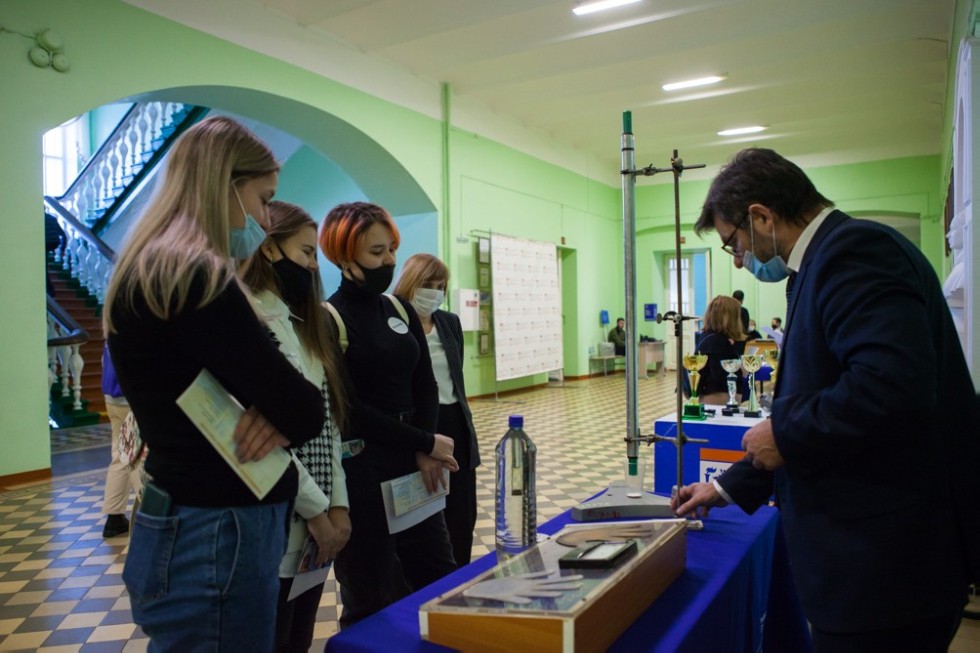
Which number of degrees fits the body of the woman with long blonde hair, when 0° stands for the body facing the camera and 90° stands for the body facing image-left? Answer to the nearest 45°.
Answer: approximately 270°

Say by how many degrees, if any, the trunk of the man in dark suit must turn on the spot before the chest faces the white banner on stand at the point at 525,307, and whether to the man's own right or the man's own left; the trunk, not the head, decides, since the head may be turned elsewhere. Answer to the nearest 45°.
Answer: approximately 45° to the man's own right

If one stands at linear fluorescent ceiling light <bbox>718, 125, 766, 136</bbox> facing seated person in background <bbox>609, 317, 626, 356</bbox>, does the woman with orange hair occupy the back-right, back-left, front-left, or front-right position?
back-left

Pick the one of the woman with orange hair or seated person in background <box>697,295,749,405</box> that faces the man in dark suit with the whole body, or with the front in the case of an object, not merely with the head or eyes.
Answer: the woman with orange hair

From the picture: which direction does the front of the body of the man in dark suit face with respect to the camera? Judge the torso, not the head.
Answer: to the viewer's left

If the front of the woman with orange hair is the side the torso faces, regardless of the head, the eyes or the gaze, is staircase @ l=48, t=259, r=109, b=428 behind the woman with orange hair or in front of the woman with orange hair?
behind

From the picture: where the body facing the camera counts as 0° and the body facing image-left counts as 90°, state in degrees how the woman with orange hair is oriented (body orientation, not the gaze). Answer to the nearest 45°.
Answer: approximately 315°

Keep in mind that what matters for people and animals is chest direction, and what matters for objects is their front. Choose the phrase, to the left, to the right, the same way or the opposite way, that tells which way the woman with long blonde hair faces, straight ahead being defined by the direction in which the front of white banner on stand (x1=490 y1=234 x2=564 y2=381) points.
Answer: to the left

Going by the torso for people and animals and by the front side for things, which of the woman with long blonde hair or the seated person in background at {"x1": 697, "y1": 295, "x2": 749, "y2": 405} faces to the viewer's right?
the woman with long blonde hair

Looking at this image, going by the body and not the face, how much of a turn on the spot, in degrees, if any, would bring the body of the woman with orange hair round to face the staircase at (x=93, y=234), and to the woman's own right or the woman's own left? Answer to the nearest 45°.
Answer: approximately 180°

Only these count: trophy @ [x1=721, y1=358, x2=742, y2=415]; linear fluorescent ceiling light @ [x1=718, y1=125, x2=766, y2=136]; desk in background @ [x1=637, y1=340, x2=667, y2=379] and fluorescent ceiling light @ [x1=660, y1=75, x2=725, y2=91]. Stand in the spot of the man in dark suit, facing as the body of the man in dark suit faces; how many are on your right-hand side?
4

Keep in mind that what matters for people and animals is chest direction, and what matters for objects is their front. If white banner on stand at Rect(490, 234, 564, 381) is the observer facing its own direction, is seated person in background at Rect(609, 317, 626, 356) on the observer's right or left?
on its left
